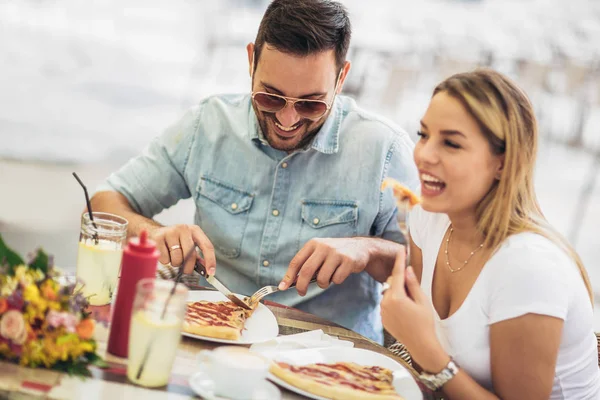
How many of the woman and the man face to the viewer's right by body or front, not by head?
0

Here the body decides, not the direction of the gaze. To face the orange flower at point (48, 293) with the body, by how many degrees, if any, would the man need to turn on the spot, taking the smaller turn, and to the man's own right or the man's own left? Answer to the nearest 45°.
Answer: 0° — they already face it

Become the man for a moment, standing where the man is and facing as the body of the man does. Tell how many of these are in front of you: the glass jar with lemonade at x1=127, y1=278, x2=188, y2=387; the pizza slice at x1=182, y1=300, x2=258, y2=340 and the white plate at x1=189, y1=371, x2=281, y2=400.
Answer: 3

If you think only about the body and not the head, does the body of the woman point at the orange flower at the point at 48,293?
yes

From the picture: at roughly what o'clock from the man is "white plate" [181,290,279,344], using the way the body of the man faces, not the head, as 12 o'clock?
The white plate is roughly at 12 o'clock from the man.

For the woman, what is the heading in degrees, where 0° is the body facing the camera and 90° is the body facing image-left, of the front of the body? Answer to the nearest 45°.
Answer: approximately 45°

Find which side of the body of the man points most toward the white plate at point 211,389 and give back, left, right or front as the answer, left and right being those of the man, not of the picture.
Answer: front

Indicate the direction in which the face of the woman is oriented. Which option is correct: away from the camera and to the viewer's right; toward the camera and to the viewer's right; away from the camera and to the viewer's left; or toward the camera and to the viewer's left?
toward the camera and to the viewer's left

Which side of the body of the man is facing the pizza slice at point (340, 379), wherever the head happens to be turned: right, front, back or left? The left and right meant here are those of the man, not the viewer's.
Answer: front

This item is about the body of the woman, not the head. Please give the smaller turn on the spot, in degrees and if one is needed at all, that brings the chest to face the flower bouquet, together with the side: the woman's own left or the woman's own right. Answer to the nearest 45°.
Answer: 0° — they already face it

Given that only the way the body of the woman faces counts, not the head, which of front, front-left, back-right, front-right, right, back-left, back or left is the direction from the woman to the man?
right
